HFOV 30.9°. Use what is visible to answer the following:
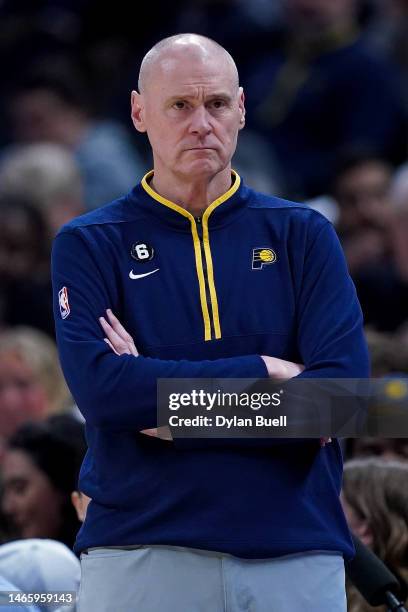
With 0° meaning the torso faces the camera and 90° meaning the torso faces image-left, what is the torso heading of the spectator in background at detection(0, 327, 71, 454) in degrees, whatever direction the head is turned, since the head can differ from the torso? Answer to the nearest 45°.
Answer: approximately 45°

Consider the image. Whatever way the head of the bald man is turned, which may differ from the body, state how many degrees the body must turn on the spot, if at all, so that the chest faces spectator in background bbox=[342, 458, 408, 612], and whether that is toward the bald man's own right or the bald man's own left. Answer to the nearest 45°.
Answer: approximately 135° to the bald man's own left

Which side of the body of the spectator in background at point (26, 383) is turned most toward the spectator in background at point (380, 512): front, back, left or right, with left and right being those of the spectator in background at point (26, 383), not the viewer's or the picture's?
left

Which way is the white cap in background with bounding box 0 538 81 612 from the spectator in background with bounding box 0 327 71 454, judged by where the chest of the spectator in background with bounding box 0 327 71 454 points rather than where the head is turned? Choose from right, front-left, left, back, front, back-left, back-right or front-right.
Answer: front-left

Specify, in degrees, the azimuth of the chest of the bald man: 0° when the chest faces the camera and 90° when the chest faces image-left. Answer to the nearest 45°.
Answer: approximately 0°

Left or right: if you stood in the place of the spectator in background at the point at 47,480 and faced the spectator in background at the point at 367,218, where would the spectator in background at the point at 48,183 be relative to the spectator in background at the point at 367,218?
left

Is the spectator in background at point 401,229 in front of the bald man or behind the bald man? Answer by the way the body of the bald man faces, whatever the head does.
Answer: behind

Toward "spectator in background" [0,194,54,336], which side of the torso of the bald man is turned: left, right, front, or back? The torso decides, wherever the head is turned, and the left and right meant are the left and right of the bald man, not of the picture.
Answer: back
